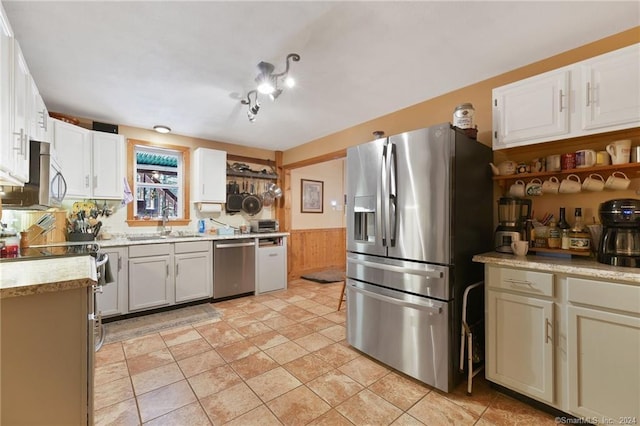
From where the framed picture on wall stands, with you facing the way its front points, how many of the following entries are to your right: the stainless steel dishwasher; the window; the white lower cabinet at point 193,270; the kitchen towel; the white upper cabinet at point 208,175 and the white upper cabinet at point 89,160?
6

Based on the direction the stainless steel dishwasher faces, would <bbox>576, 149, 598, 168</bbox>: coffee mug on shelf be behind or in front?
in front

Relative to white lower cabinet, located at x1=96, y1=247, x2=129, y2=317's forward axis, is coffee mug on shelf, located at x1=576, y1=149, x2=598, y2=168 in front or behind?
in front

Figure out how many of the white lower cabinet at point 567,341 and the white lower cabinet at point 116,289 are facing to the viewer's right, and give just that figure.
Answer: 0

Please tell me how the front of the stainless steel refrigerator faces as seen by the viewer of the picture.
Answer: facing the viewer and to the left of the viewer

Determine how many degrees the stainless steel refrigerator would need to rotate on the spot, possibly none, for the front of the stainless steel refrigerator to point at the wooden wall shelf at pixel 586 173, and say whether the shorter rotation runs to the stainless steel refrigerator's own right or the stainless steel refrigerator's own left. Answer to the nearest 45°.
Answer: approximately 135° to the stainless steel refrigerator's own left

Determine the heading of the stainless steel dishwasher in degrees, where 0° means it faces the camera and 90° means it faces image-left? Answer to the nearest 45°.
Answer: approximately 315°

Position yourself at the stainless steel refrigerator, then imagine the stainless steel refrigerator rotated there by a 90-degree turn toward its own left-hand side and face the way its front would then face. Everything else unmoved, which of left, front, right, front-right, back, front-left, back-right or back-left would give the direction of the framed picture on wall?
back

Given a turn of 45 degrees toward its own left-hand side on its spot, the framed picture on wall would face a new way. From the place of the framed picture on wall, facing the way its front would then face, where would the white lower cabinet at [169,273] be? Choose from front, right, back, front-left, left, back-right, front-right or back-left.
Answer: back-right

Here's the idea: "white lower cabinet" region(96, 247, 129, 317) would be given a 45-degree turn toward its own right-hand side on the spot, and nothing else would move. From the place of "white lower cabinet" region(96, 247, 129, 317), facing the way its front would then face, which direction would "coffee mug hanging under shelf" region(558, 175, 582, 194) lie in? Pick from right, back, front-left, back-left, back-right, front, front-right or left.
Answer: left

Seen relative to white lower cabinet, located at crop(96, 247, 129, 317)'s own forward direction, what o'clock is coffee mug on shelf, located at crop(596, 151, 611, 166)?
The coffee mug on shelf is roughly at 11 o'clock from the white lower cabinet.

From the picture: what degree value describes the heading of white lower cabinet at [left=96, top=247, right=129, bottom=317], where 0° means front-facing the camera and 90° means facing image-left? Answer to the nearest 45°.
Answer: approximately 0°

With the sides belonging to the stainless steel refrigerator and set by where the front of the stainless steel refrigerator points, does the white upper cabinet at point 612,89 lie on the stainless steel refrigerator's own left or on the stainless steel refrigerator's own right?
on the stainless steel refrigerator's own left

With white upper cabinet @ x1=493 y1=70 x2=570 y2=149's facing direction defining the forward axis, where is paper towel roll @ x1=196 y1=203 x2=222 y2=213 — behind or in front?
in front
